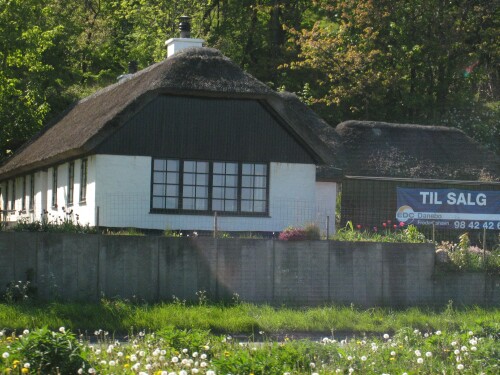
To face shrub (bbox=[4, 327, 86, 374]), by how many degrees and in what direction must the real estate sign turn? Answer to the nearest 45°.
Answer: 0° — it already faces it

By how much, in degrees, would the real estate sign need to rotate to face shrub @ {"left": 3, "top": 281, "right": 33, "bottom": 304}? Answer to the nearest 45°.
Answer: approximately 45° to its right

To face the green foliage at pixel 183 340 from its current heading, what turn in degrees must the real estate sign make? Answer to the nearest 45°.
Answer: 0° — it already faces it

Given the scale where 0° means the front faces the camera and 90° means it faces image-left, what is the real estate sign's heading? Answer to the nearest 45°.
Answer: approximately 0°

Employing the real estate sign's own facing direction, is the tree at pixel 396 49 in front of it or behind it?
behind

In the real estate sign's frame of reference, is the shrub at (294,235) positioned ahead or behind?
ahead

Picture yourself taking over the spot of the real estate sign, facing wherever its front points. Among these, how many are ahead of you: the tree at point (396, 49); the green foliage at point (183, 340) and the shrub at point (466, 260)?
2

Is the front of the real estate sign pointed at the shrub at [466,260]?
yes

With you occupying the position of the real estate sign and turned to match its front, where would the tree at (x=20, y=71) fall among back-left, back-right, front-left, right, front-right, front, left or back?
right

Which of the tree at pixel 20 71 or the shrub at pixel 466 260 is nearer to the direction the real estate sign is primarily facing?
the shrub
